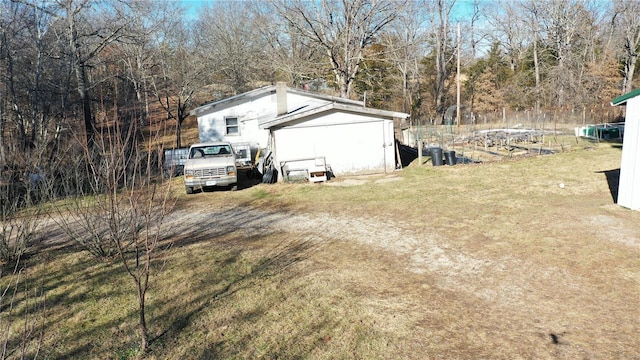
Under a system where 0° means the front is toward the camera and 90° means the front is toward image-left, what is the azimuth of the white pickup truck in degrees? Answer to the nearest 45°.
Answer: approximately 0°

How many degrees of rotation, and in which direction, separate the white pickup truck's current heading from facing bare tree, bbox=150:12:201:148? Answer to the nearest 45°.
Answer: approximately 180°

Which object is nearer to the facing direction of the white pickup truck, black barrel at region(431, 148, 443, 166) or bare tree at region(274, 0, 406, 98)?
the black barrel

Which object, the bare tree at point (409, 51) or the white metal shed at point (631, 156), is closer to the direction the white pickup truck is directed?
the white metal shed

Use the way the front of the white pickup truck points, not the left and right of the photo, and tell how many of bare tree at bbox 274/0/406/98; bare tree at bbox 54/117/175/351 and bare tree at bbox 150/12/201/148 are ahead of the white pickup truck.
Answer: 1

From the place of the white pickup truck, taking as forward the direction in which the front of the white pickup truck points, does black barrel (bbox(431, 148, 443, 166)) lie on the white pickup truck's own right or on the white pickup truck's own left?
on the white pickup truck's own left
